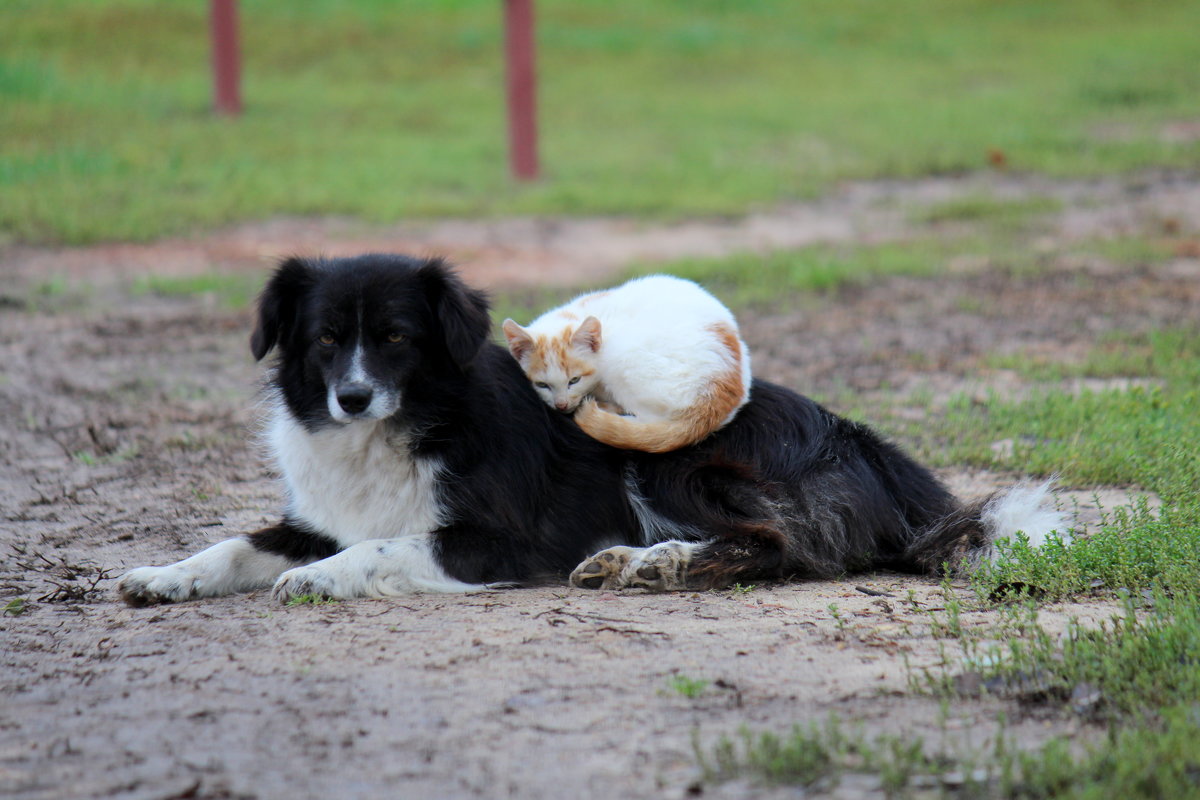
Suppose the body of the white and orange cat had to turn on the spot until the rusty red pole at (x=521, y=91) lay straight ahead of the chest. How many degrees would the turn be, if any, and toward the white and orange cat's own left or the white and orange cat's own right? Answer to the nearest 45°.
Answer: approximately 135° to the white and orange cat's own right

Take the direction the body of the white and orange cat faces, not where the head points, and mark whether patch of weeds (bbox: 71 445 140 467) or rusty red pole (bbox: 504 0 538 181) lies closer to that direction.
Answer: the patch of weeds

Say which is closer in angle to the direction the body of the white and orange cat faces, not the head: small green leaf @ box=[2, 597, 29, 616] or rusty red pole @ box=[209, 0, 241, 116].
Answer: the small green leaf

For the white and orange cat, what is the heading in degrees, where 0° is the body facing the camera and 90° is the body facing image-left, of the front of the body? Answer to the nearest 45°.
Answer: approximately 45°

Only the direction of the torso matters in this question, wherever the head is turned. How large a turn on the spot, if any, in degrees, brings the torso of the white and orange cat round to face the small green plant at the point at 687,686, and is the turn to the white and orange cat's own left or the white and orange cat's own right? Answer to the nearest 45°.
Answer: approximately 45° to the white and orange cat's own left

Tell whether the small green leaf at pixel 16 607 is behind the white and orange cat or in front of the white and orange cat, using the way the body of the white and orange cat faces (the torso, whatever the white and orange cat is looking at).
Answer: in front
